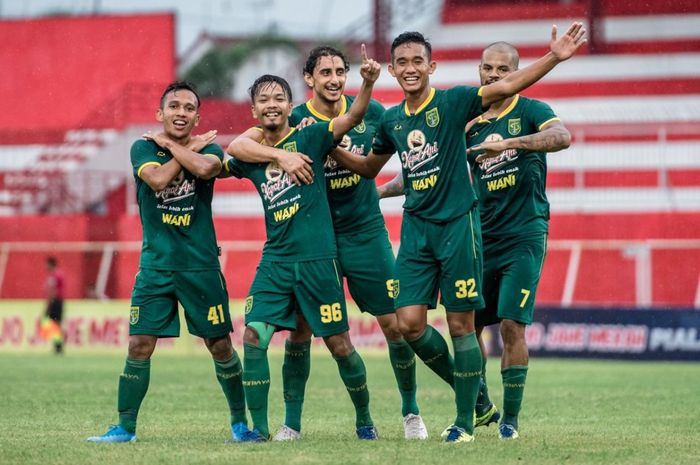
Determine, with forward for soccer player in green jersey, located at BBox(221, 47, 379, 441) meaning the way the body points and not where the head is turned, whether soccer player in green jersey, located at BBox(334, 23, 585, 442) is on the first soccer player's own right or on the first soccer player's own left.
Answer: on the first soccer player's own left

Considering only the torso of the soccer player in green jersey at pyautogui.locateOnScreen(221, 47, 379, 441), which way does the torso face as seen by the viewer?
toward the camera

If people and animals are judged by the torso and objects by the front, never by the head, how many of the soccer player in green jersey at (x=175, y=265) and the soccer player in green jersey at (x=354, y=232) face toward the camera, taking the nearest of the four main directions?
2

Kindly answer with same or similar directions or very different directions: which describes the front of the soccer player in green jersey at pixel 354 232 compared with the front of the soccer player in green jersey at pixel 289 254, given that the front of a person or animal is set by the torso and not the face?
same or similar directions

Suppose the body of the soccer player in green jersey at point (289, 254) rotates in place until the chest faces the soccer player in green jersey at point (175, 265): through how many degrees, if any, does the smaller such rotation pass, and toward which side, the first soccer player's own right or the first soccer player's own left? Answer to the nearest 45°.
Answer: approximately 90° to the first soccer player's own right

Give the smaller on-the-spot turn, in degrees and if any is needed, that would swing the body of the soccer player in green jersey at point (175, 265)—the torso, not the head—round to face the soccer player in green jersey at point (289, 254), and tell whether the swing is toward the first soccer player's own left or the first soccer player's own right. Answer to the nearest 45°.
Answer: approximately 90° to the first soccer player's own left

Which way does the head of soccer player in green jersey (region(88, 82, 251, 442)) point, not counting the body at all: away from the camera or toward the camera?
toward the camera

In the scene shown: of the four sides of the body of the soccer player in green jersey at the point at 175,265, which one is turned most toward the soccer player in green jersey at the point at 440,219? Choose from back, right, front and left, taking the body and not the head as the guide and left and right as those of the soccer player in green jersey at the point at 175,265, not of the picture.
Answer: left

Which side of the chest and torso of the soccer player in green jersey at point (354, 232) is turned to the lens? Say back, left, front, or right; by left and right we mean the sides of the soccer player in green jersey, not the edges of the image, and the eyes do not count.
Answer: front

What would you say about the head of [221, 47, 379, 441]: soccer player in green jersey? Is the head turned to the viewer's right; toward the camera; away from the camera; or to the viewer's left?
toward the camera

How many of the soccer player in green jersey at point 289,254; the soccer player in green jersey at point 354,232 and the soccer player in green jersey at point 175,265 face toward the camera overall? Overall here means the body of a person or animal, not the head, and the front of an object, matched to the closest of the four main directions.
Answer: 3

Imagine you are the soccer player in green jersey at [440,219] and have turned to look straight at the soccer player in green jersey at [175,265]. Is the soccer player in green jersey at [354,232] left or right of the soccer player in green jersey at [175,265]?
right

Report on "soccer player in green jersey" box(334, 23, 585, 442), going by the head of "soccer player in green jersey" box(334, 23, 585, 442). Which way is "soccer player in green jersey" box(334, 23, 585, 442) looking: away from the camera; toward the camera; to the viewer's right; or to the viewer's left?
toward the camera
